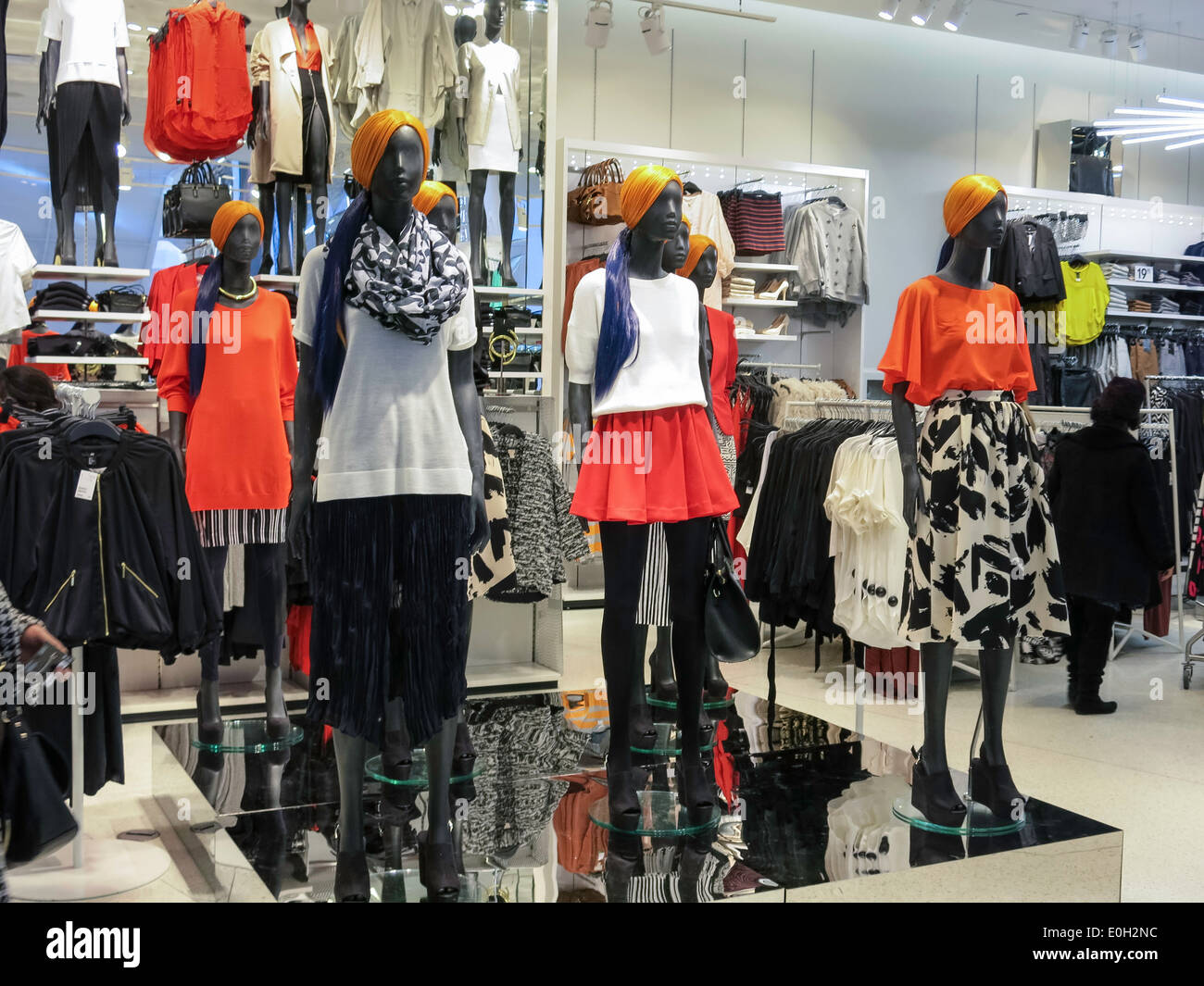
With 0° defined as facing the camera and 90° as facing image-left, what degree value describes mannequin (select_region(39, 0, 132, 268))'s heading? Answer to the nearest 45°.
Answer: approximately 0°

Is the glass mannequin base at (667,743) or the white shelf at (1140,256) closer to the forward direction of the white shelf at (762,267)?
the glass mannequin base

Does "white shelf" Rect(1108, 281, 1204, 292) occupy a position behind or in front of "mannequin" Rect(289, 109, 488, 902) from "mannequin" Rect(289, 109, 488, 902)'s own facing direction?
behind

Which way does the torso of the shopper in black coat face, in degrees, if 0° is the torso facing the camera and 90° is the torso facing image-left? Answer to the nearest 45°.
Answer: approximately 225°

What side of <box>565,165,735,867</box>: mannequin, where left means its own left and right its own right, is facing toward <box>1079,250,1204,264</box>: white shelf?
left

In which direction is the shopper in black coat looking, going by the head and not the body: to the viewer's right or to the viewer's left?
to the viewer's right

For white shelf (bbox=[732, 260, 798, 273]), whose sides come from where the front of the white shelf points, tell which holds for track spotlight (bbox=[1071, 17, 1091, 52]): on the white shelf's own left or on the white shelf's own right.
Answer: on the white shelf's own left

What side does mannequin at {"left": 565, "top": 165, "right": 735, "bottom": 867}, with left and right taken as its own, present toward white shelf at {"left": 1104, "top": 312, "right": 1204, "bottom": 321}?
left
